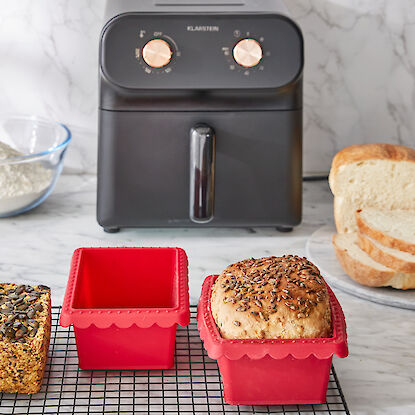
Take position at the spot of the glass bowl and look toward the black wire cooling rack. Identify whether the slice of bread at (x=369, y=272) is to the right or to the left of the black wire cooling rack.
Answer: left

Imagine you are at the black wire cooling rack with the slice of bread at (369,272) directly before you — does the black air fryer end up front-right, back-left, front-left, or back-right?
front-left

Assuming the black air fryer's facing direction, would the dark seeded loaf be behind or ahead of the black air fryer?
ahead

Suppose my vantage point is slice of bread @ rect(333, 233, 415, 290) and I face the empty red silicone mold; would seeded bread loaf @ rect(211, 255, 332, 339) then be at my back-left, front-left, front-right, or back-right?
front-left

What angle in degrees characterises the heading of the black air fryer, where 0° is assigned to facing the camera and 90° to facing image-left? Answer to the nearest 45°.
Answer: approximately 0°
